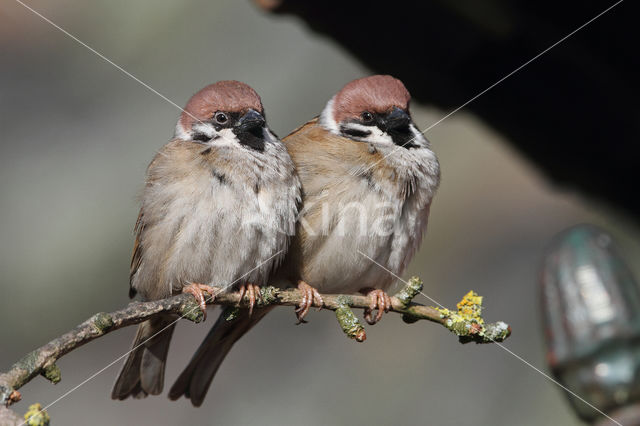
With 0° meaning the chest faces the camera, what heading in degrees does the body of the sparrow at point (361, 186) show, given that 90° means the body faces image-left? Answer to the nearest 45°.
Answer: approximately 315°

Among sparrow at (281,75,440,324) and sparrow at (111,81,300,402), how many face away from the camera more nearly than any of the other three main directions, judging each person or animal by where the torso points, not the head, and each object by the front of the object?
0
